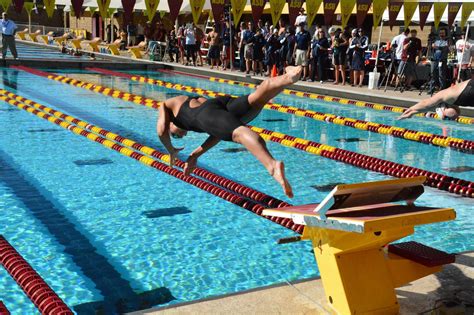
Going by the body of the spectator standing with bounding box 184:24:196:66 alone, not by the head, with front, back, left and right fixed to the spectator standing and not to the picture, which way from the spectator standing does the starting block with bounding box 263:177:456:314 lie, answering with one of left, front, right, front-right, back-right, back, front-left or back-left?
front

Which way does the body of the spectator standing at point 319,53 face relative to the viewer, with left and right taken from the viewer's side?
facing the viewer

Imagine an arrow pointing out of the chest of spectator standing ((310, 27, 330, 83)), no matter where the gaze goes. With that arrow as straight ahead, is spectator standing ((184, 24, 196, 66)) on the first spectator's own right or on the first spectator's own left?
on the first spectator's own right

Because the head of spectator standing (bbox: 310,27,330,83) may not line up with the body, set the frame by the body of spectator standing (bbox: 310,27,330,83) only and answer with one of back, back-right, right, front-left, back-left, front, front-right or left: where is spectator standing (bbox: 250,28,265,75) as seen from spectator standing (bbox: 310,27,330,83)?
back-right

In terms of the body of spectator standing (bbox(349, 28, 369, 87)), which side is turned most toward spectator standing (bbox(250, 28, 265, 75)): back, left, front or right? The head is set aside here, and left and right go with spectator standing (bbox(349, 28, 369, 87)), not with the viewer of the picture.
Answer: right

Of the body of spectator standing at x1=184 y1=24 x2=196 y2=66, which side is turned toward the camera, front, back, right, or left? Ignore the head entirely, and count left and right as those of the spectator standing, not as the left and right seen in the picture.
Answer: front
